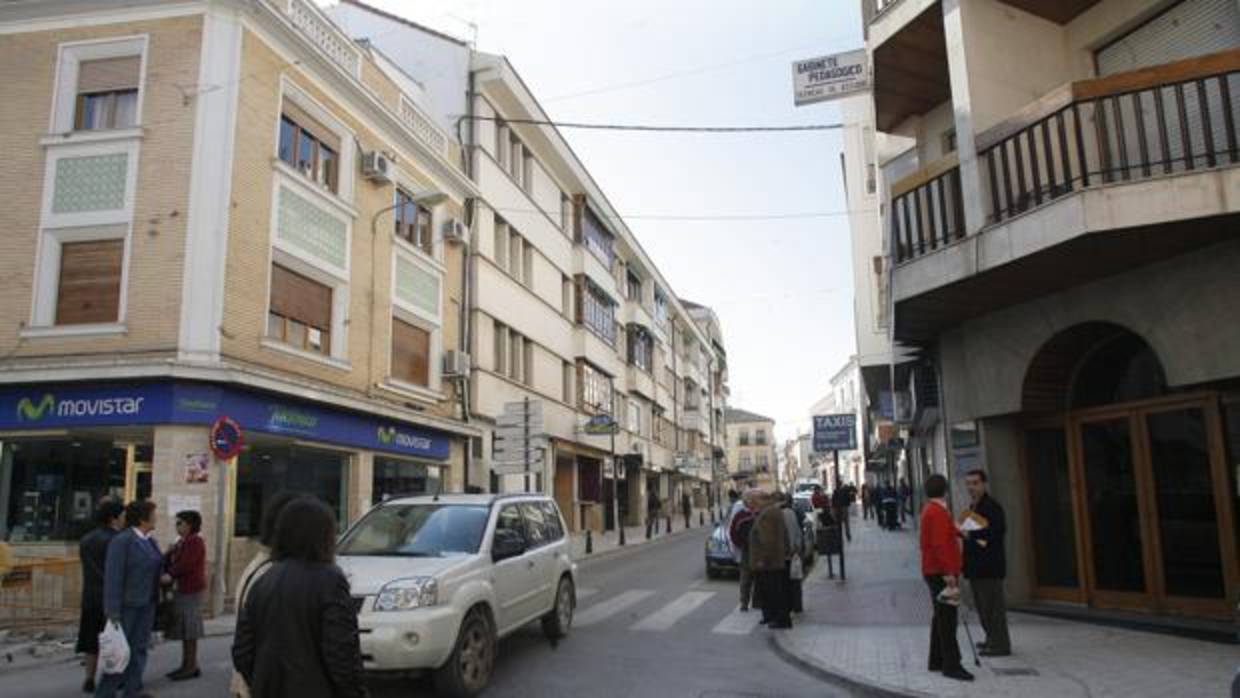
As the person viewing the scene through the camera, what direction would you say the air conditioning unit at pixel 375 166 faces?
facing the viewer and to the right of the viewer

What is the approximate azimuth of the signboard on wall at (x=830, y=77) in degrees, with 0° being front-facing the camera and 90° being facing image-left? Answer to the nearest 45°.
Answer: approximately 0°

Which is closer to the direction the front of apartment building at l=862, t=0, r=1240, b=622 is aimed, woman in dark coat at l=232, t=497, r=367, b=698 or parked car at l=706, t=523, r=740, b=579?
the woman in dark coat

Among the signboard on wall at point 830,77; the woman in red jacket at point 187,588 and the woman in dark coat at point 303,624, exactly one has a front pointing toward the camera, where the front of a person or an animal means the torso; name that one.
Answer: the signboard on wall

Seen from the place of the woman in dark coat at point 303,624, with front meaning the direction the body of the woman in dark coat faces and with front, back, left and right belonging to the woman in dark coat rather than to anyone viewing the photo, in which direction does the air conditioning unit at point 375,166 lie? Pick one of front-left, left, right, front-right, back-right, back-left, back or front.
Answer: front

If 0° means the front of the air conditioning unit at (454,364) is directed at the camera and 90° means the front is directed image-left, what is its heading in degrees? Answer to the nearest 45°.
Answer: approximately 315°

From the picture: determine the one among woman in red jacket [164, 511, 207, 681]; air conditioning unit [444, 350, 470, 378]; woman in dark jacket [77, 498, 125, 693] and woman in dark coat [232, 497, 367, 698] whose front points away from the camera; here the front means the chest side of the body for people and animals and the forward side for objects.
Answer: the woman in dark coat

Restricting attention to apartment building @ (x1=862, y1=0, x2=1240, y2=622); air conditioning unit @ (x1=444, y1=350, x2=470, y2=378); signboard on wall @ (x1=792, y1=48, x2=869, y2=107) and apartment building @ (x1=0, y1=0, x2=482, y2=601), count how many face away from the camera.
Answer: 0

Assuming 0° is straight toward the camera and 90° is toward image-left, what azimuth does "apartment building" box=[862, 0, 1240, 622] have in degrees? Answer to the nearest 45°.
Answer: approximately 45°

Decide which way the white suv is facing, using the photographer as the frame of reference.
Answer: facing the viewer and to the left of the viewer

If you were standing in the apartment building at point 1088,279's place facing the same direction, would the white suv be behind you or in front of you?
in front

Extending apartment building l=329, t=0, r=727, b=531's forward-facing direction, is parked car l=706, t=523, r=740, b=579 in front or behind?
in front

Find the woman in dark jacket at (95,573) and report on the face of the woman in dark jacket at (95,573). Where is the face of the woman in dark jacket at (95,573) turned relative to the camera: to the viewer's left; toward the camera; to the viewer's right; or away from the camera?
to the viewer's right

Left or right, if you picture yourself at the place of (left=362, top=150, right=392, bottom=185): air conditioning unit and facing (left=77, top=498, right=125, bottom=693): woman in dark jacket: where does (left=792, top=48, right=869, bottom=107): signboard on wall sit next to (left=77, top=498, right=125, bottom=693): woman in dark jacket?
left

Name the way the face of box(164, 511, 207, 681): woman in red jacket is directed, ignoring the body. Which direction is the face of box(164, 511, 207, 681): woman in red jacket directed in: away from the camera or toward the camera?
toward the camera

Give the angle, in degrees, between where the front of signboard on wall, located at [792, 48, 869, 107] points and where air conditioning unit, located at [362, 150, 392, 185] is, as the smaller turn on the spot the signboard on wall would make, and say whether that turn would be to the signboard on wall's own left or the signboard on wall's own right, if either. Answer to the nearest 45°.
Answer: approximately 90° to the signboard on wall's own right
